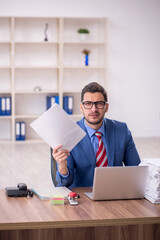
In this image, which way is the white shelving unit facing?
toward the camera

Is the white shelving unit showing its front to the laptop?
yes

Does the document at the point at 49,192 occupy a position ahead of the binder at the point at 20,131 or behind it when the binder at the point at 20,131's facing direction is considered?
ahead

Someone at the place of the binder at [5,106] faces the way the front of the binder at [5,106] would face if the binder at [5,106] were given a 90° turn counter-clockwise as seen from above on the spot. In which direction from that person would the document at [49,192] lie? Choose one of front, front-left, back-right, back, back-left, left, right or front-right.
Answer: right

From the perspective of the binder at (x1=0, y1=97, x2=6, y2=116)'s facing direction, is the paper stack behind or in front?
in front

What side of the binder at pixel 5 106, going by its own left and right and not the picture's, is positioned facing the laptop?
front

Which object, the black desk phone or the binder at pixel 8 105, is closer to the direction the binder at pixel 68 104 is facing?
the black desk phone

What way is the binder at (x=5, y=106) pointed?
toward the camera

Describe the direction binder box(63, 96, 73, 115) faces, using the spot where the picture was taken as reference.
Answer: facing the viewer

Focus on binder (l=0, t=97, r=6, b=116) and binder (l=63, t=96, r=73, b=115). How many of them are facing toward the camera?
2
